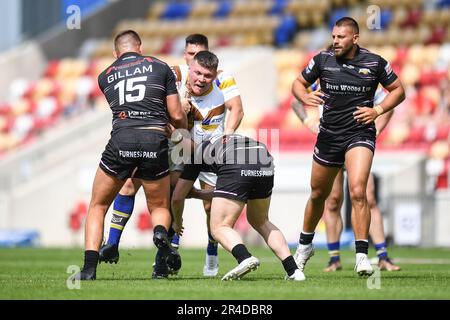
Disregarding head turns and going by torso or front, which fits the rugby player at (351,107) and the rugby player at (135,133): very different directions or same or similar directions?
very different directions

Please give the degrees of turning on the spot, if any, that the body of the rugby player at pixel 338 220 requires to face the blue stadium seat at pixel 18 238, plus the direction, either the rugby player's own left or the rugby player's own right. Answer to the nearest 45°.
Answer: approximately 135° to the rugby player's own right

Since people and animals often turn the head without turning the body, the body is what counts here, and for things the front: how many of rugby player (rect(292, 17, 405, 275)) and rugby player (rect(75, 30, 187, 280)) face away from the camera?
1

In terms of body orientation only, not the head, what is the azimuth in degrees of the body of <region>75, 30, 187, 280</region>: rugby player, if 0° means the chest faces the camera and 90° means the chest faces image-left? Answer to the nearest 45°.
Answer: approximately 180°

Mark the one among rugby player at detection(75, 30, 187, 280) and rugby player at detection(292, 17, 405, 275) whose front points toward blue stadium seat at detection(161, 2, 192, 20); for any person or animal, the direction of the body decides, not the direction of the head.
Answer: rugby player at detection(75, 30, 187, 280)

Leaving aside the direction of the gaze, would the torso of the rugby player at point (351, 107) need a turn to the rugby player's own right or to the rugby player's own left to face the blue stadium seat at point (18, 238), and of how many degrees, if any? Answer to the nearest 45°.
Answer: approximately 135° to the rugby player's own right

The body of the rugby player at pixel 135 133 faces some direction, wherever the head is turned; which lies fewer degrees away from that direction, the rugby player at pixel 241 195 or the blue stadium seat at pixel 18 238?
the blue stadium seat

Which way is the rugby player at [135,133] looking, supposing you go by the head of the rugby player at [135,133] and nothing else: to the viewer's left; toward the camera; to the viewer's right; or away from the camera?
away from the camera

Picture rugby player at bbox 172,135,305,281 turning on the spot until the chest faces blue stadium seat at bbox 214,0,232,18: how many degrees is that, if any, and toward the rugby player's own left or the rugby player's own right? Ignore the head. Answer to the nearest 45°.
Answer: approximately 45° to the rugby player's own right

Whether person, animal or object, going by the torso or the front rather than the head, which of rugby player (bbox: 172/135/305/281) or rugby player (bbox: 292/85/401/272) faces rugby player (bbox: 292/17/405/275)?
rugby player (bbox: 292/85/401/272)

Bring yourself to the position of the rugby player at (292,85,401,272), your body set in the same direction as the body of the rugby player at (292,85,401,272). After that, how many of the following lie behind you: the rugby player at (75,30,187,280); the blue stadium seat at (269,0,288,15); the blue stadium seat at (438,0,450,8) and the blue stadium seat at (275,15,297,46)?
3
